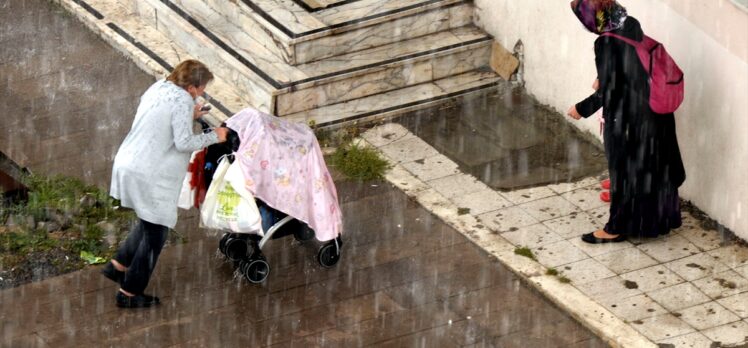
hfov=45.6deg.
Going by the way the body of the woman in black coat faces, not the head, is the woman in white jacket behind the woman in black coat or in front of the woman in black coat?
in front

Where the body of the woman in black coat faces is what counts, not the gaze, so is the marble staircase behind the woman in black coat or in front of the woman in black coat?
in front

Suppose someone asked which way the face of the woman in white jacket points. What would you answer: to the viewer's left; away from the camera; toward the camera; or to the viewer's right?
to the viewer's right

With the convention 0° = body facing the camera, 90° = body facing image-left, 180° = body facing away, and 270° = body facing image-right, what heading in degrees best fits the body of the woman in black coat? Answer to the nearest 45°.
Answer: approximately 90°

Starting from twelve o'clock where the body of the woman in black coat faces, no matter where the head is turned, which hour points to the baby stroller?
The baby stroller is roughly at 11 o'clock from the woman in black coat.
